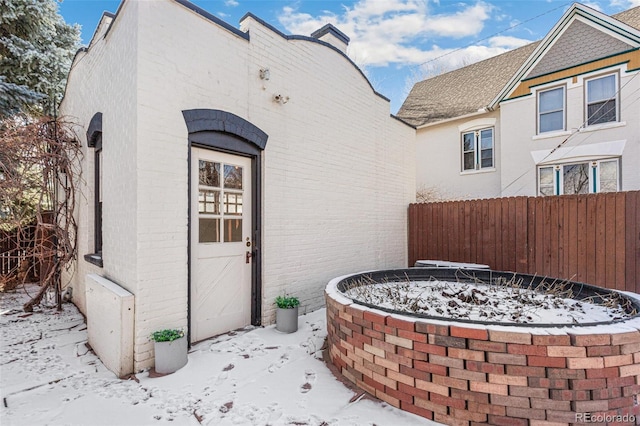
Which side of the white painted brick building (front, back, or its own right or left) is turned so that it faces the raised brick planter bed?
front

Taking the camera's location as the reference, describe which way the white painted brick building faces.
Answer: facing the viewer and to the right of the viewer

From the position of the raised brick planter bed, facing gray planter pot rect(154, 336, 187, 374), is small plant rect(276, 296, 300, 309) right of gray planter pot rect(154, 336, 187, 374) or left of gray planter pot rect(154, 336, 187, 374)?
right
